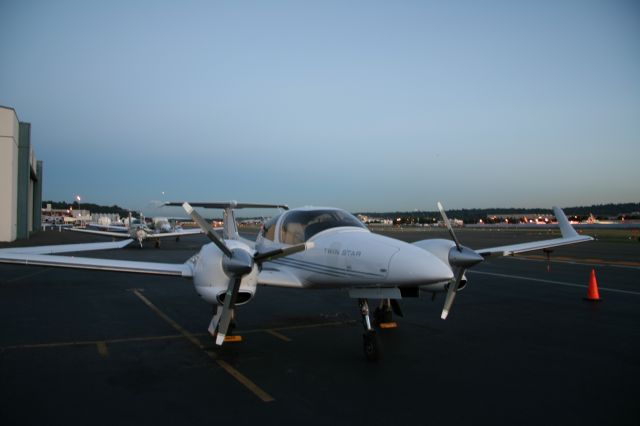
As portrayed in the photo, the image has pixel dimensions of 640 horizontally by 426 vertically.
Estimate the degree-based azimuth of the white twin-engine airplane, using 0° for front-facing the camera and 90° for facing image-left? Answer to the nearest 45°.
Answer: approximately 315°

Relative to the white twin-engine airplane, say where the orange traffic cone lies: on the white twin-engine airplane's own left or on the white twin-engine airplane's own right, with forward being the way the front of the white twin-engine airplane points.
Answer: on the white twin-engine airplane's own left
